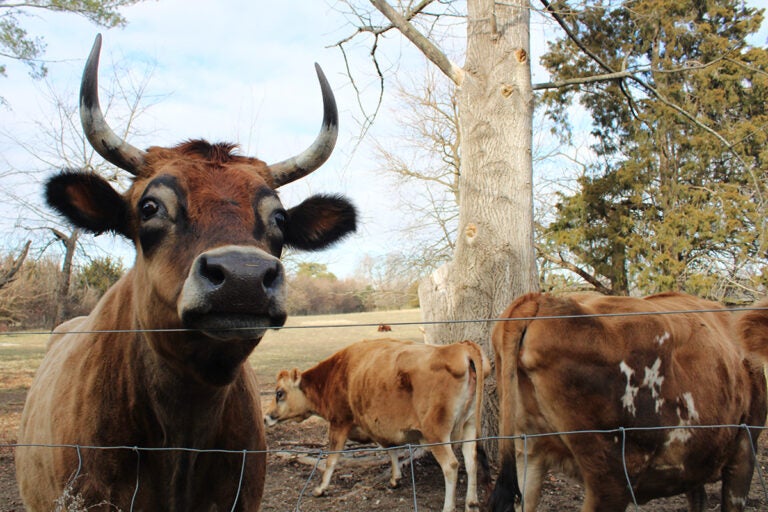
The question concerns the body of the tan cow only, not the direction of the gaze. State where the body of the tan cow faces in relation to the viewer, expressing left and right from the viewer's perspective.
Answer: facing away from the viewer and to the left of the viewer

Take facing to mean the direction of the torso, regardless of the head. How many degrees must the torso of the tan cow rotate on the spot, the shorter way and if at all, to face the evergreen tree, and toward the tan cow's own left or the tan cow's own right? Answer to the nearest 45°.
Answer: approximately 90° to the tan cow's own right

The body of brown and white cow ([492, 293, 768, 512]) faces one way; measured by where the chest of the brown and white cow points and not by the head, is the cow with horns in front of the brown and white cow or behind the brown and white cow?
behind

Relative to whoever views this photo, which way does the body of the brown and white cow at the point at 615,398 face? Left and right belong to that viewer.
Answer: facing away from the viewer and to the right of the viewer

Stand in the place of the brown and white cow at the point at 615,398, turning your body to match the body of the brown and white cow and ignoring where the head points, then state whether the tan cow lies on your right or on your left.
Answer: on your left

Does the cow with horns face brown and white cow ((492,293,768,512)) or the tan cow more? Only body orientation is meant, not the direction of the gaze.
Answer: the brown and white cow

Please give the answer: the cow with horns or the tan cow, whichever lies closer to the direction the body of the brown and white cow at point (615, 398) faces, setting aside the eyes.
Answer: the tan cow

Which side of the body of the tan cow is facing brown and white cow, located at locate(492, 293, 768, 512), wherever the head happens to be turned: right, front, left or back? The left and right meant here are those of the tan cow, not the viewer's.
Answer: back

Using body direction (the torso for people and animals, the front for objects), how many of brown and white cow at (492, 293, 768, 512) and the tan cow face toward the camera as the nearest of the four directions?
0
